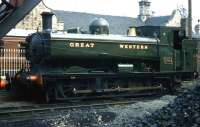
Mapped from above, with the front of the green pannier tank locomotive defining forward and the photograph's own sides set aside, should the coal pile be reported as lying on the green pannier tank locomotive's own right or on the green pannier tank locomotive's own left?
on the green pannier tank locomotive's own left

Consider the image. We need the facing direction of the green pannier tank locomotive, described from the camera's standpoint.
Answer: facing the viewer and to the left of the viewer
